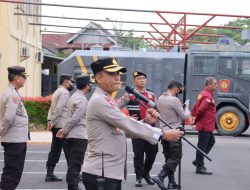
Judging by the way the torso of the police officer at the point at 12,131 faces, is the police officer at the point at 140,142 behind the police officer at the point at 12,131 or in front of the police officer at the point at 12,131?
in front

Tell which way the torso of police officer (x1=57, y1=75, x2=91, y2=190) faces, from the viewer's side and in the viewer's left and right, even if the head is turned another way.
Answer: facing to the right of the viewer

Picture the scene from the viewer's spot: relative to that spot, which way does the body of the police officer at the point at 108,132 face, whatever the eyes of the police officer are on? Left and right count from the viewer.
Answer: facing to the right of the viewer

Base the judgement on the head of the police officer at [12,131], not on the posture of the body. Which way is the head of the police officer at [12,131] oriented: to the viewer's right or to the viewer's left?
to the viewer's right

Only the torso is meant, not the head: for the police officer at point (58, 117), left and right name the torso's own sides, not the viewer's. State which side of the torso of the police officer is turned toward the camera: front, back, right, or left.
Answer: right
